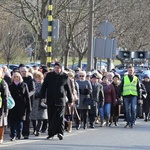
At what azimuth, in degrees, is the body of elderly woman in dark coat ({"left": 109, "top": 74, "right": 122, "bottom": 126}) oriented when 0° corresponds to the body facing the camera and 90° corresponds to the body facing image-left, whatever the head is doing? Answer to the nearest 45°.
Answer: approximately 0°

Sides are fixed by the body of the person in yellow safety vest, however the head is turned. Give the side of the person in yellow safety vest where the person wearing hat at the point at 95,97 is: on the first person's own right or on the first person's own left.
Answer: on the first person's own right

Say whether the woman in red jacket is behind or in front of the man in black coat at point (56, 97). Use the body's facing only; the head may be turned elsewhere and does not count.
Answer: behind

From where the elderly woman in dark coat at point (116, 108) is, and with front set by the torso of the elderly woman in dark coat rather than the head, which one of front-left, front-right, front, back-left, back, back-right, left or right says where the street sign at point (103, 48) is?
back

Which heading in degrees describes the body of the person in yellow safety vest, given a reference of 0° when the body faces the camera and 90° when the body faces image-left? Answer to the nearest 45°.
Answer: approximately 0°

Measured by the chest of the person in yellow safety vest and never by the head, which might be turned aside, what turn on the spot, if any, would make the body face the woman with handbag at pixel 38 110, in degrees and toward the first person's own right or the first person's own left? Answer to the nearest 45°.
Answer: approximately 45° to the first person's own right
